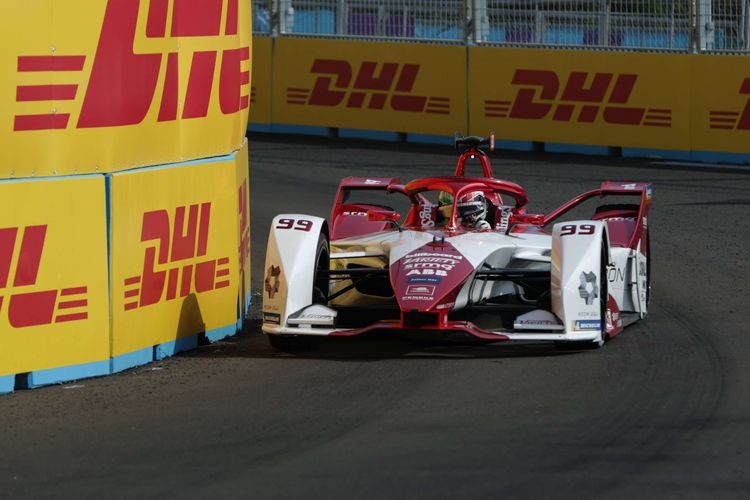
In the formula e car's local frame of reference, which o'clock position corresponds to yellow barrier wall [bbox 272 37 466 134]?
The yellow barrier wall is roughly at 6 o'clock from the formula e car.

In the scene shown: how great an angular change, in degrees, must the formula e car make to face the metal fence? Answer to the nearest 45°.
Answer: approximately 180°

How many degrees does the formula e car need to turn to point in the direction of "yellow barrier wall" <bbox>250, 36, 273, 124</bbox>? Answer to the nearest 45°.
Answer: approximately 180°

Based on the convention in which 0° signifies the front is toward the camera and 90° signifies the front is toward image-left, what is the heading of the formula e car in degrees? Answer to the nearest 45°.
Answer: approximately 0°

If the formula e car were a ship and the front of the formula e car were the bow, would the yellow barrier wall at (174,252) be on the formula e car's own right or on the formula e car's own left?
on the formula e car's own right

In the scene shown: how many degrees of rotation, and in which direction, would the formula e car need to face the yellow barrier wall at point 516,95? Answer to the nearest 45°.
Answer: approximately 180°

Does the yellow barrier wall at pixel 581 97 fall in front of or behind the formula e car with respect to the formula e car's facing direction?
behind

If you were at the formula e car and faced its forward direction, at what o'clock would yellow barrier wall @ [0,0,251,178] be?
The yellow barrier wall is roughly at 2 o'clock from the formula e car.

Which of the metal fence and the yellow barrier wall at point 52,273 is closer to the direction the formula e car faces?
the yellow barrier wall

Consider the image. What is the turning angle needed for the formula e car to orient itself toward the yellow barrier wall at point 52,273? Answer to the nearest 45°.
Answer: approximately 45° to its right

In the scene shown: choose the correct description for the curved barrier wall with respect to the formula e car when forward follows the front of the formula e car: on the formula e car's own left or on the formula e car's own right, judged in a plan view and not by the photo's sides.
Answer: on the formula e car's own right
